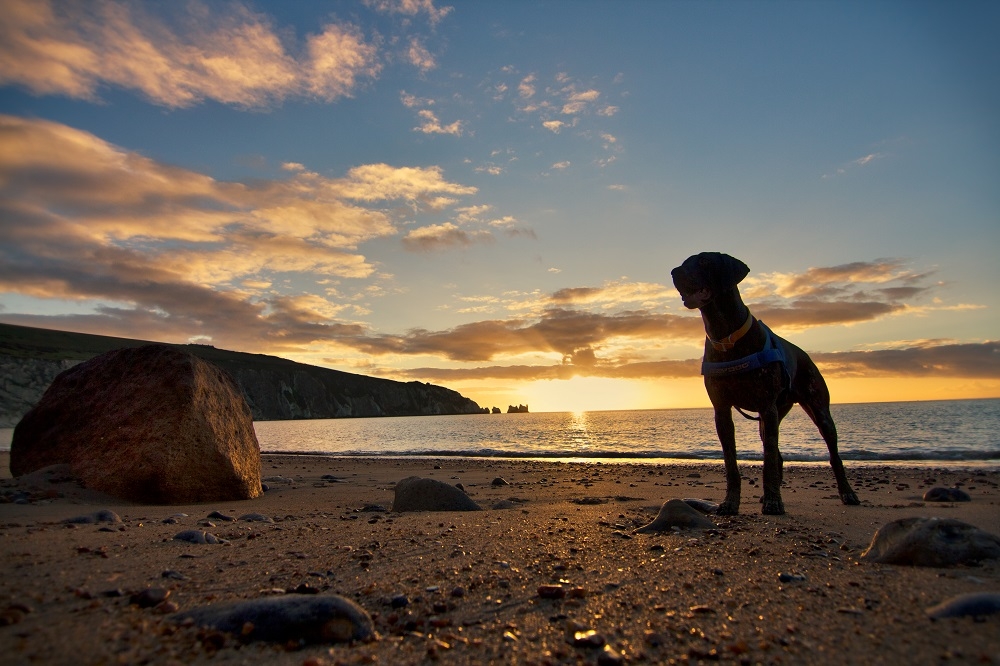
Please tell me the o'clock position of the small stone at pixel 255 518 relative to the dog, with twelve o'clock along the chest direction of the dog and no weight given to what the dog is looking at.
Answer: The small stone is roughly at 1 o'clock from the dog.

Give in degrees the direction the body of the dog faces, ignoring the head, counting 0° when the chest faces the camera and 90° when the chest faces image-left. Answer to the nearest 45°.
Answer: approximately 45°

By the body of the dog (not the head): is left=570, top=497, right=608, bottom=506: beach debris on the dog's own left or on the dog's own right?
on the dog's own right

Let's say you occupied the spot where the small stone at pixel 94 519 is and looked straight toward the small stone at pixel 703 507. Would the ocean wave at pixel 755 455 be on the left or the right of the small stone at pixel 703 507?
left

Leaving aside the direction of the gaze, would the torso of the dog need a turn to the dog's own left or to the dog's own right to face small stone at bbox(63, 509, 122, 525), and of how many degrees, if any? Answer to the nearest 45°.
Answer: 0° — it already faces it

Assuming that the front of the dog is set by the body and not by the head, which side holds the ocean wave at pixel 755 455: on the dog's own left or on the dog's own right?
on the dog's own right

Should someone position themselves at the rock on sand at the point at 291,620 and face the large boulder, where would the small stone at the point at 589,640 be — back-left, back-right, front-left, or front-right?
back-right
